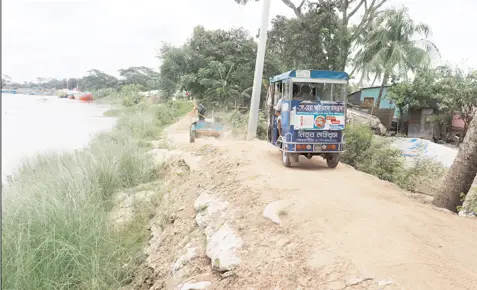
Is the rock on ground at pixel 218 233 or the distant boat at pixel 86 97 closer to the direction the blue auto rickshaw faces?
the distant boat

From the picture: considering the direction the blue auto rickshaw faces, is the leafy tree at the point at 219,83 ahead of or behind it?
ahead

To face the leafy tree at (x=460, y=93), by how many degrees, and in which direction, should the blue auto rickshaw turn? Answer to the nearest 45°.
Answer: approximately 45° to its right

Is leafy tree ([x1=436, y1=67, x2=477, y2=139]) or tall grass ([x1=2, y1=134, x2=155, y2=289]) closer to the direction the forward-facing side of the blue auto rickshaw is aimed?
the leafy tree

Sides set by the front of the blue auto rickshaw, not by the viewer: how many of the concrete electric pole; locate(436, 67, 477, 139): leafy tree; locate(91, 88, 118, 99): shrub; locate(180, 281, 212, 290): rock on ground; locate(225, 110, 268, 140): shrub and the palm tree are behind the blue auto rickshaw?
1

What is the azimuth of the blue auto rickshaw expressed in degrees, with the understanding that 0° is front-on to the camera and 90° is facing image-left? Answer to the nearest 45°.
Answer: approximately 180°

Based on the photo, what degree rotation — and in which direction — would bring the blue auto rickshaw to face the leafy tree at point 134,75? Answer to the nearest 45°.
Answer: approximately 45° to its left

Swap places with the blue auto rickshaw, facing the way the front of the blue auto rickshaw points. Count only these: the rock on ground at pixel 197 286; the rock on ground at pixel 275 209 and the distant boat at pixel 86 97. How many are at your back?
2

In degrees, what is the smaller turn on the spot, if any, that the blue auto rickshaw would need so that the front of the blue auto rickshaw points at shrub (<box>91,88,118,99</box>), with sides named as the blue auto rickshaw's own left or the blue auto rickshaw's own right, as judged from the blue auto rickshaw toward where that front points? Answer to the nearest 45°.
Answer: approximately 45° to the blue auto rickshaw's own left

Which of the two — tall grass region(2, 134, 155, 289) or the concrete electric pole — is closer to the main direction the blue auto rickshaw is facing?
the concrete electric pole

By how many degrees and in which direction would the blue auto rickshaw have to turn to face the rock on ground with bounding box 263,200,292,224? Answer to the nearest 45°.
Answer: approximately 180°

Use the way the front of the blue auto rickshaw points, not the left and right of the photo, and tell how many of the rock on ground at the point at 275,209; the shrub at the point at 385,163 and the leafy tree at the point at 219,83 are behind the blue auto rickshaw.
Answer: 1

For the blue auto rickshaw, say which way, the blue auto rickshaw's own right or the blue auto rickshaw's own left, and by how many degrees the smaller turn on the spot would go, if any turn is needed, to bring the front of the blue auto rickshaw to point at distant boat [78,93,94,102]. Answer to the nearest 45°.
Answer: approximately 45° to the blue auto rickshaw's own left
